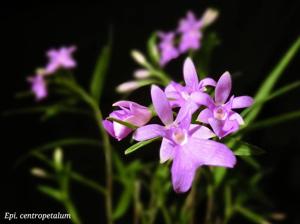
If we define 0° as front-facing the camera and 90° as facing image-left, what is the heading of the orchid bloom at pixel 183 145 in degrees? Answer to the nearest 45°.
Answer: approximately 0°

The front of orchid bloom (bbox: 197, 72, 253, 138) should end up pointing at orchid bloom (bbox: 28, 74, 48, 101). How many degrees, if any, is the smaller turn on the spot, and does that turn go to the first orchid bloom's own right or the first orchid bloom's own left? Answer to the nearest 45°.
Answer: approximately 135° to the first orchid bloom's own right

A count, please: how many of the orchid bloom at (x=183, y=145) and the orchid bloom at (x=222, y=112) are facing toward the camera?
2

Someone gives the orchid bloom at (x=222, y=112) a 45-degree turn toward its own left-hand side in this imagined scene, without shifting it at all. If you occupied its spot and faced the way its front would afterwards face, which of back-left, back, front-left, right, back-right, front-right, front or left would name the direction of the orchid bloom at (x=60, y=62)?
back

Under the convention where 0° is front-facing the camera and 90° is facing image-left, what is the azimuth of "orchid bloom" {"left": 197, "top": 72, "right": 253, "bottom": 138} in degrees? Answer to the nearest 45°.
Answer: approximately 0°
